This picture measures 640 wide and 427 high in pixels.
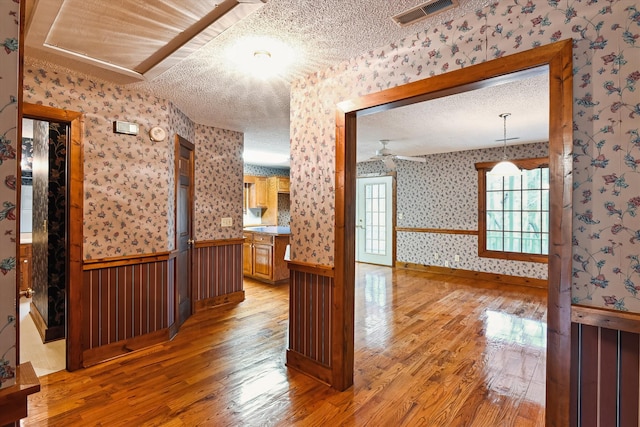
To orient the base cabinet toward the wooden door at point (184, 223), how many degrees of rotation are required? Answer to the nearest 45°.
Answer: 0° — it already faces it

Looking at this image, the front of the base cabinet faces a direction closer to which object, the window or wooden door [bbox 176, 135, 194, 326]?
the wooden door

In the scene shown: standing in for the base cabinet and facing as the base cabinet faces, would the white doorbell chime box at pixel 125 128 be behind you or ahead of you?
ahead

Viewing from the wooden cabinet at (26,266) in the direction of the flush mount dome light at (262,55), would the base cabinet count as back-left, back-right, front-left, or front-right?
front-left

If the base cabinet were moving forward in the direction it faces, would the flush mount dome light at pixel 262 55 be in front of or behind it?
in front

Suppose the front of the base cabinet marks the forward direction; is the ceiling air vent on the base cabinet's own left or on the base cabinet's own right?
on the base cabinet's own left

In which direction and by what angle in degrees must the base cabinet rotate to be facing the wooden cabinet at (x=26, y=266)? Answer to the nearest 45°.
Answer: approximately 45° to its right

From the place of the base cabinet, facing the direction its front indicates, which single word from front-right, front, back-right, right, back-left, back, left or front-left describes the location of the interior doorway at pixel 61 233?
front

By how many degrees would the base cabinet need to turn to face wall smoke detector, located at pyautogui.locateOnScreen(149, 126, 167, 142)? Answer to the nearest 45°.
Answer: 0° — it already faces it

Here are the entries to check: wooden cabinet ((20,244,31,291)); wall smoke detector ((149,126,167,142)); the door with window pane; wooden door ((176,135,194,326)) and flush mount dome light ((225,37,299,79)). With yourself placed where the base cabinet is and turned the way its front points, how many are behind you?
1

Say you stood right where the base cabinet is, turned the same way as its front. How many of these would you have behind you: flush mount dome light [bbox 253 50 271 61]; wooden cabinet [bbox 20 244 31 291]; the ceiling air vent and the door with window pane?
1

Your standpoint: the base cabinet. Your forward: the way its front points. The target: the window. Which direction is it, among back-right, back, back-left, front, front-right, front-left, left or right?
back-left

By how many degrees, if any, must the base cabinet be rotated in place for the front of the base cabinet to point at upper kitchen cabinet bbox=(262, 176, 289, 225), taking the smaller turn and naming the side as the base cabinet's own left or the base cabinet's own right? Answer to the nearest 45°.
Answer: approximately 135° to the base cabinet's own right

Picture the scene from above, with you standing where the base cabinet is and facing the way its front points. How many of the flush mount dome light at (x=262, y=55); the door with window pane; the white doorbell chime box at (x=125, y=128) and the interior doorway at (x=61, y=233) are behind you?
1

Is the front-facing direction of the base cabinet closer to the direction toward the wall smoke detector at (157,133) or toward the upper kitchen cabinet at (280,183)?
the wall smoke detector

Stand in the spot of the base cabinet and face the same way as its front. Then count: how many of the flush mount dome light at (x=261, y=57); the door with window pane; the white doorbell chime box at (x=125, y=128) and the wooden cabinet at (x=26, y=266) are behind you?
1

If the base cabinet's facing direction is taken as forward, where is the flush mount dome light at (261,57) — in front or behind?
in front
